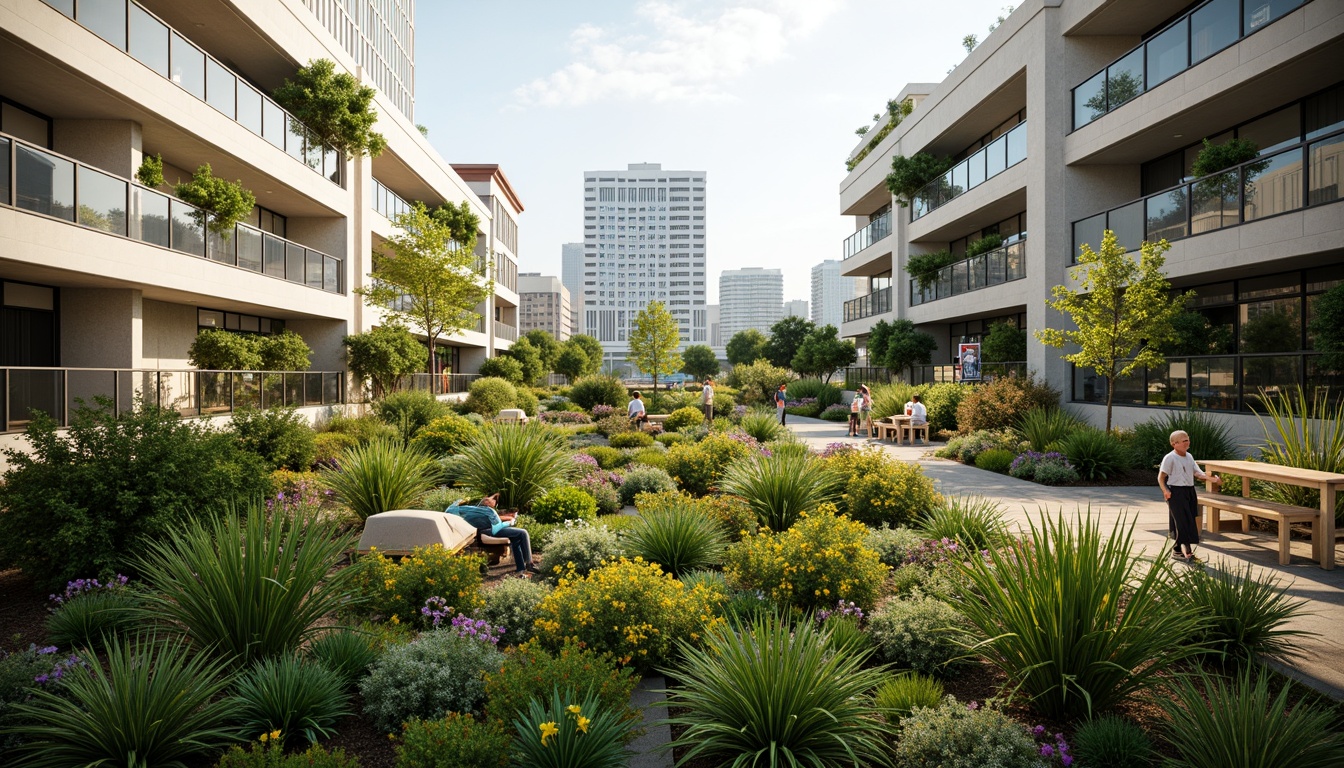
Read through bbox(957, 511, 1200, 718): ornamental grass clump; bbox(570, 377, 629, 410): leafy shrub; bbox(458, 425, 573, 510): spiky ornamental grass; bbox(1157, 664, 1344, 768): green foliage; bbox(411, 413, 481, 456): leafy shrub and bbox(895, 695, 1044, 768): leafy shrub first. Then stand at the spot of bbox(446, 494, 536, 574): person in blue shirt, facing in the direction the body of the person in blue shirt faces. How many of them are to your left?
3

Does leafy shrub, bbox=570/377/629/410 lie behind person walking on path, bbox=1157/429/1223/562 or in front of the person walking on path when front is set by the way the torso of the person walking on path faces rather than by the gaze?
behind

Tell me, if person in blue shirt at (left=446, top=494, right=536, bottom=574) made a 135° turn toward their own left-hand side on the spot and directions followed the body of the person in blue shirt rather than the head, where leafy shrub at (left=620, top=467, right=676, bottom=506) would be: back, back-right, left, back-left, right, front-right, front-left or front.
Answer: right

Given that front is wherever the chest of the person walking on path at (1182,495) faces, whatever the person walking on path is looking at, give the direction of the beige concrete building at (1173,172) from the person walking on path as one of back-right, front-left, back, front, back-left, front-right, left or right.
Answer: back-left

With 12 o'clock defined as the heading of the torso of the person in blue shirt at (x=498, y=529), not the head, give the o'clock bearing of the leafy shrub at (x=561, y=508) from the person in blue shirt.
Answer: The leafy shrub is roughly at 10 o'clock from the person in blue shirt.

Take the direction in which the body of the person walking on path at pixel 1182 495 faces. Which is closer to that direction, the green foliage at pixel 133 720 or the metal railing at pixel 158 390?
the green foliage

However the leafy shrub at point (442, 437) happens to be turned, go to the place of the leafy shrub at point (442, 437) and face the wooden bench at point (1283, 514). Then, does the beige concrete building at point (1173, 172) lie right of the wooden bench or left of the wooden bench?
left

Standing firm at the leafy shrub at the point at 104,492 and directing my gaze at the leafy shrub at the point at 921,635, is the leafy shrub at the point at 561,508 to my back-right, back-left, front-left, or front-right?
front-left

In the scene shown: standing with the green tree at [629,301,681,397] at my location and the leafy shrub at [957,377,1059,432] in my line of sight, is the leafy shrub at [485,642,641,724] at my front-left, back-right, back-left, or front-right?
front-right

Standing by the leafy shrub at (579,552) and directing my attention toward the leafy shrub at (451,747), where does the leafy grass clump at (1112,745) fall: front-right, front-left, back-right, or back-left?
front-left

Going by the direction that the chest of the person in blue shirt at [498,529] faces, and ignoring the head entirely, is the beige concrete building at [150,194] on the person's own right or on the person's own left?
on the person's own left

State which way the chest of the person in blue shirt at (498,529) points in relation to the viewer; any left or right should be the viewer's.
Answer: facing to the right of the viewer

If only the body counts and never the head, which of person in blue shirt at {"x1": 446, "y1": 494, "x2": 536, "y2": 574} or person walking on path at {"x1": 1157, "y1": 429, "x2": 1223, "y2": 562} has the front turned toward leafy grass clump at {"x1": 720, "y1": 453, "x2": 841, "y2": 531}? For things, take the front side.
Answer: the person in blue shirt

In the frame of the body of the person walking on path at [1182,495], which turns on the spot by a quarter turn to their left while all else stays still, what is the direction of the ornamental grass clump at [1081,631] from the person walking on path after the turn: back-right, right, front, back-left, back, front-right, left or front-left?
back-right

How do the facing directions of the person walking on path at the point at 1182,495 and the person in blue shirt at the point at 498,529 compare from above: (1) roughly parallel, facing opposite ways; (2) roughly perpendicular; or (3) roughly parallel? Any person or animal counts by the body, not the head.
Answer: roughly perpendicular

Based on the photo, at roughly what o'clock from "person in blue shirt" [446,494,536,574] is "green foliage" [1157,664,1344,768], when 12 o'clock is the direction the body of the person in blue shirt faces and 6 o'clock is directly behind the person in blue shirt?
The green foliage is roughly at 2 o'clock from the person in blue shirt.

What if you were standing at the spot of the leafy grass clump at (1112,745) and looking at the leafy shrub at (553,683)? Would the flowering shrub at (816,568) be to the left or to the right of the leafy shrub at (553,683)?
right
